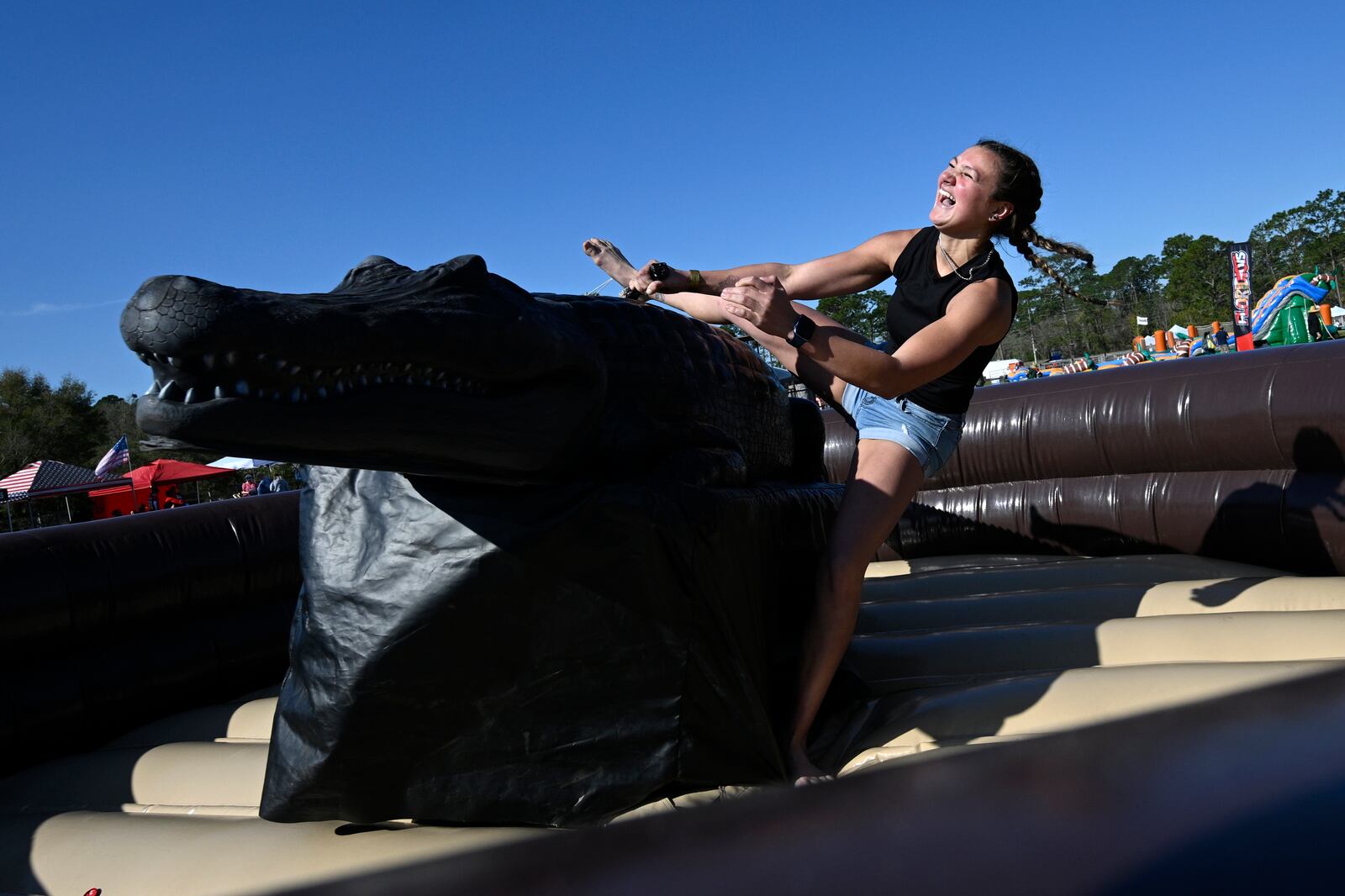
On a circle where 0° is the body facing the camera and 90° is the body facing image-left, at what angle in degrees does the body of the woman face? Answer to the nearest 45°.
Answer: approximately 45°

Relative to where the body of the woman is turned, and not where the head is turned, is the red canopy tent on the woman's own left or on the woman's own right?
on the woman's own right

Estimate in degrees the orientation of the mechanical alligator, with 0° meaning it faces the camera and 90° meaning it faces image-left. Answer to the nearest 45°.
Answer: approximately 45°

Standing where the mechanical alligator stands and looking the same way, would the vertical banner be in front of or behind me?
behind

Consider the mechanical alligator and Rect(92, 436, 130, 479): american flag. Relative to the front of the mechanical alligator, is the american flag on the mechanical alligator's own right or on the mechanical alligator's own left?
on the mechanical alligator's own right

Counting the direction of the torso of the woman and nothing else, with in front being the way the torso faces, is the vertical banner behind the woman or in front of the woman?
behind
